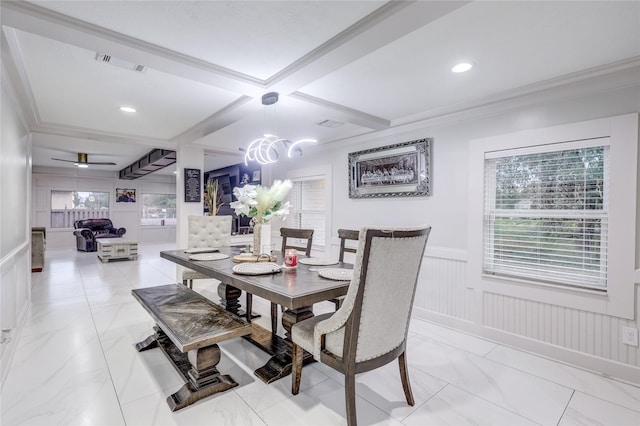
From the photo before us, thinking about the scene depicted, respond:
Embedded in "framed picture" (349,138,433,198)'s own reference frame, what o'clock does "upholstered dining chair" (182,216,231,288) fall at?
The upholstered dining chair is roughly at 1 o'clock from the framed picture.

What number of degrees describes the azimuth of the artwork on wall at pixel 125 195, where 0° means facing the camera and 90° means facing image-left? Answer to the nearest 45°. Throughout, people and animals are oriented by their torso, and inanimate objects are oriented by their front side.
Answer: approximately 0°

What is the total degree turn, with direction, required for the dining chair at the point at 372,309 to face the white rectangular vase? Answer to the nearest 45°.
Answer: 0° — it already faces it

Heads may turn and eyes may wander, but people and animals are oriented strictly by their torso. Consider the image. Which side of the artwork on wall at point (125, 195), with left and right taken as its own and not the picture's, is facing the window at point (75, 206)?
right

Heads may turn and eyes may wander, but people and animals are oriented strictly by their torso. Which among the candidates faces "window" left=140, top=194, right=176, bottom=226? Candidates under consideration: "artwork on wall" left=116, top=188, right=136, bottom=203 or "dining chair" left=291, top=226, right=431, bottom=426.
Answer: the dining chair

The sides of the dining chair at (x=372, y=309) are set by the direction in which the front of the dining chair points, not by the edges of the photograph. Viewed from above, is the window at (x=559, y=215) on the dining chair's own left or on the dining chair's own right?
on the dining chair's own right

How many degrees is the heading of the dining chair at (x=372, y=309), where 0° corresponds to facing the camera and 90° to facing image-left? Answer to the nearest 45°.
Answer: approximately 135°

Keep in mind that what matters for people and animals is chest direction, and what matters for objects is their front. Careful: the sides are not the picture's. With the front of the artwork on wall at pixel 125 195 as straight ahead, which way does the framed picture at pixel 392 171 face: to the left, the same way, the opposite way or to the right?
to the right

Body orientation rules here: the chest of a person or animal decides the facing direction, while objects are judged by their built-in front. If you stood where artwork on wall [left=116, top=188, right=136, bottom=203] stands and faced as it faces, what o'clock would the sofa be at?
The sofa is roughly at 1 o'clock from the artwork on wall.

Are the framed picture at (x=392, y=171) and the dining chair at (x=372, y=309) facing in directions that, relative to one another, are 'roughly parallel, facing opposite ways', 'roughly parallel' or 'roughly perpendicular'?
roughly perpendicular

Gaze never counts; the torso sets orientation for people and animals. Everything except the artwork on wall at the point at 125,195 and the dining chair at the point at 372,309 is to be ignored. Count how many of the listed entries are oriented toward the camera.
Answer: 1

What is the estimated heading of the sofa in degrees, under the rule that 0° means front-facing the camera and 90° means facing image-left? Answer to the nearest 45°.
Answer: approximately 315°
